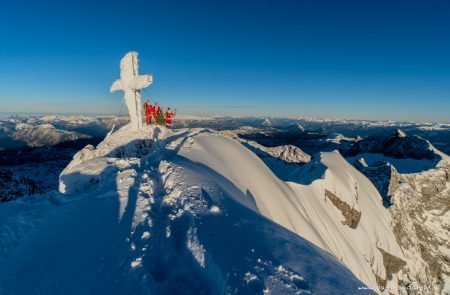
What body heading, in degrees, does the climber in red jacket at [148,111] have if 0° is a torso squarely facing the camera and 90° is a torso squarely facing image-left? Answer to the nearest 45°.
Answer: approximately 0°

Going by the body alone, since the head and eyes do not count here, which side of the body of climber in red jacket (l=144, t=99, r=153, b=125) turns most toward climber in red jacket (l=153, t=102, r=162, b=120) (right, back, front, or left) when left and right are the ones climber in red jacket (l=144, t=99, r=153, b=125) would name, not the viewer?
left
